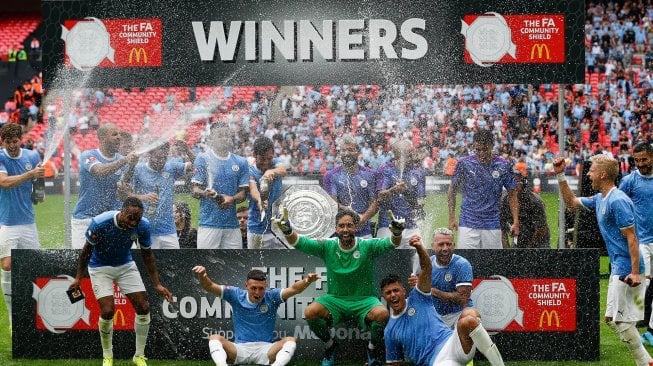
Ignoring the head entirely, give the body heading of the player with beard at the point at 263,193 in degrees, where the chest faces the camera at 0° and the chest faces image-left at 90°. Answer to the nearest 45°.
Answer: approximately 0°

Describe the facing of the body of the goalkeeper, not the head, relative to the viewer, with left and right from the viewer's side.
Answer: facing the viewer

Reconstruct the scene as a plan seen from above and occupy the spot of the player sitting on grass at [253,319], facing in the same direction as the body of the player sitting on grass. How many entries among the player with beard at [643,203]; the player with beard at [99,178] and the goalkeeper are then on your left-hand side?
2

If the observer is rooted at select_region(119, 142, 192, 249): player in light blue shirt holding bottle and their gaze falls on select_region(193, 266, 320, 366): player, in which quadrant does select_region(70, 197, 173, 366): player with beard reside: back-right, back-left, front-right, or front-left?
front-right

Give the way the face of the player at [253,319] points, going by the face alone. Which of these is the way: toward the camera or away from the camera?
toward the camera

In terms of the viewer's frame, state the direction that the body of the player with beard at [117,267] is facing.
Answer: toward the camera

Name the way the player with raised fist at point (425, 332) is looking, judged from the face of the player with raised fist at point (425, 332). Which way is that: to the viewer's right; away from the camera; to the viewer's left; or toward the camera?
toward the camera

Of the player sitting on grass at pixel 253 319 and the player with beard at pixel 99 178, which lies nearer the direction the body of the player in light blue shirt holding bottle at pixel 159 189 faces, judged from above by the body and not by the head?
the player sitting on grass
